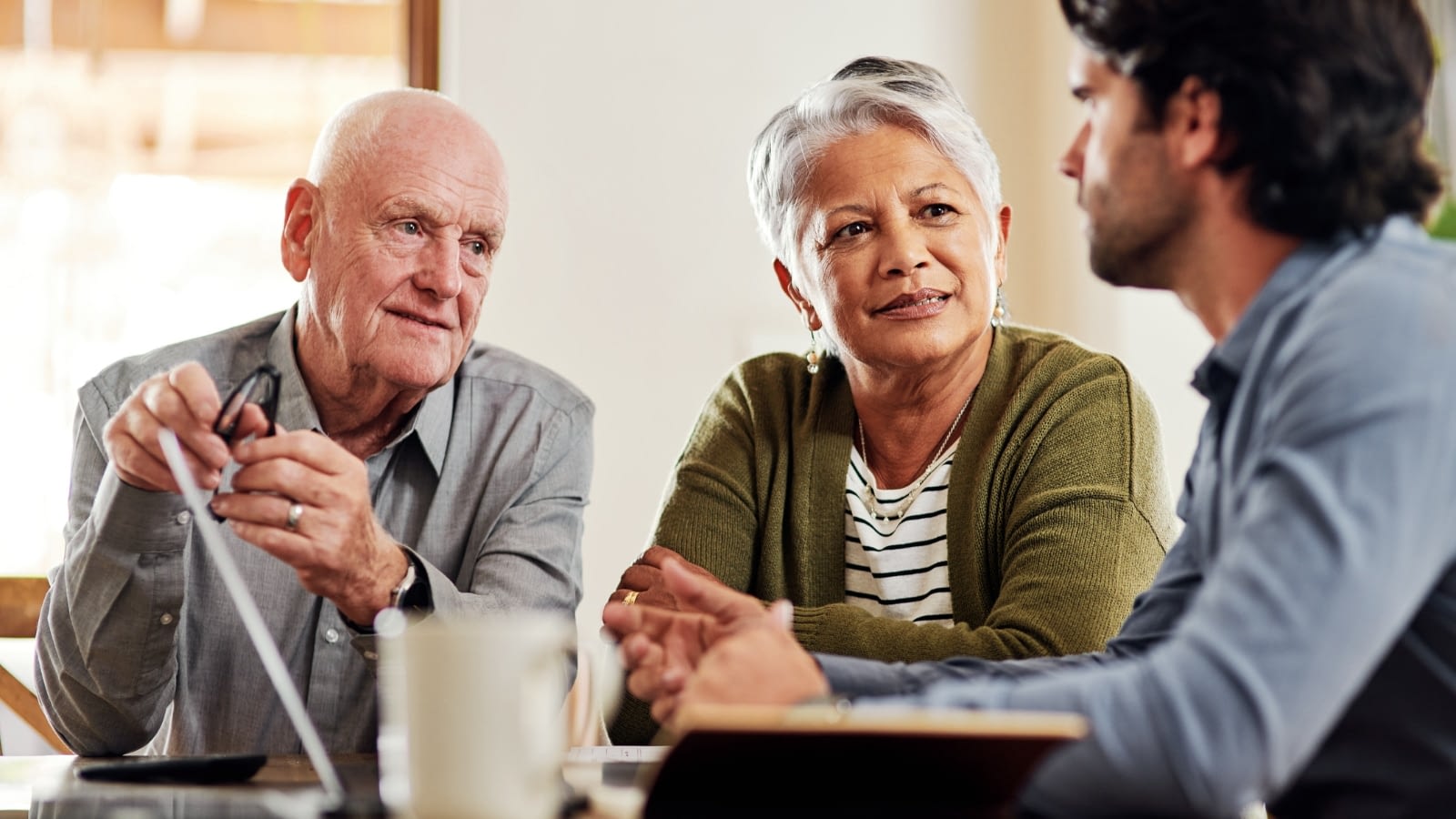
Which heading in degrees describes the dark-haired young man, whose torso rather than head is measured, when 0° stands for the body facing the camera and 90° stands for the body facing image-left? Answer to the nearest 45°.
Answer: approximately 90°

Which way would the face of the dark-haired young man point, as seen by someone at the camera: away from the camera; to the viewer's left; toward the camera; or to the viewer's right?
to the viewer's left

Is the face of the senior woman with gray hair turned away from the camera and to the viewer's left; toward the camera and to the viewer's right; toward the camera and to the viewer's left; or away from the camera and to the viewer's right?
toward the camera and to the viewer's right

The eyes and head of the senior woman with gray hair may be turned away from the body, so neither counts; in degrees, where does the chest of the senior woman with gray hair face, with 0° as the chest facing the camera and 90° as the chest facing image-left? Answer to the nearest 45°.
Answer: approximately 0°

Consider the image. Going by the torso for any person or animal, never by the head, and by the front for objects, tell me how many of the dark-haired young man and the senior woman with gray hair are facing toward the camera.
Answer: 1

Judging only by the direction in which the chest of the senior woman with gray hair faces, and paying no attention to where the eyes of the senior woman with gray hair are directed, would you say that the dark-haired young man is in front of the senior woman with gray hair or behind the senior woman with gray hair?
in front

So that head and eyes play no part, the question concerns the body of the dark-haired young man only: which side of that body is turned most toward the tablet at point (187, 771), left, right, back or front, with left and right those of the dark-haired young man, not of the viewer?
front

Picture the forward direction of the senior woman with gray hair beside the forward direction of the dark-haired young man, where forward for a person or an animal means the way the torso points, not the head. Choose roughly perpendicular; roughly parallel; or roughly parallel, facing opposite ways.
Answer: roughly perpendicular

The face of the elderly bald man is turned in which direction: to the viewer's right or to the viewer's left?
to the viewer's right

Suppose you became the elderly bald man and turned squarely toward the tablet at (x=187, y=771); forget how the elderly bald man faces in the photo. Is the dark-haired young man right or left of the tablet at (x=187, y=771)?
left

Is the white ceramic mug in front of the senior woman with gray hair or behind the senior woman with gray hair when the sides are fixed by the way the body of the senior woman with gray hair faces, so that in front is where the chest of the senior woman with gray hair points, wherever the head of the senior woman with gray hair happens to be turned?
in front
